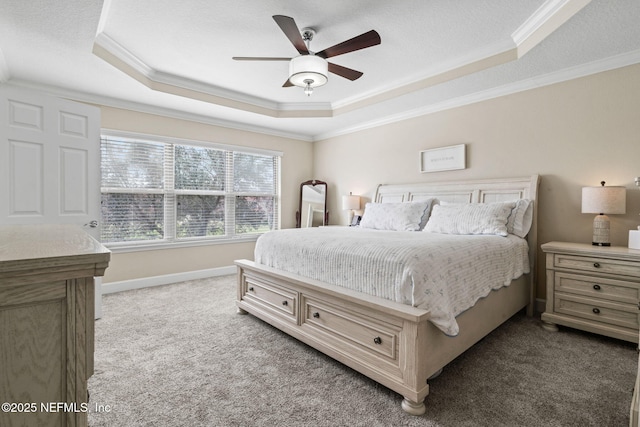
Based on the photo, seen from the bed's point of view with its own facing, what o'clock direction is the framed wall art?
The framed wall art is roughly at 5 o'clock from the bed.

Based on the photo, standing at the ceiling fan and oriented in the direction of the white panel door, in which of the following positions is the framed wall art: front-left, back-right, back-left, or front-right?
back-right

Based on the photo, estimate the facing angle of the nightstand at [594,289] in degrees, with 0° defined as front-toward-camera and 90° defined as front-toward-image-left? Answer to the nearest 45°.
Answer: approximately 45°

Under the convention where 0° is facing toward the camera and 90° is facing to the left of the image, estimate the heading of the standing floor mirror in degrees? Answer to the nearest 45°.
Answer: approximately 0°

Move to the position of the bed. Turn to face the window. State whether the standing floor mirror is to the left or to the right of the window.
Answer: right

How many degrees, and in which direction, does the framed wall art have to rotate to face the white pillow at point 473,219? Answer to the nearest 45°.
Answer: approximately 45° to its left
